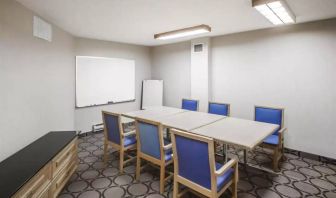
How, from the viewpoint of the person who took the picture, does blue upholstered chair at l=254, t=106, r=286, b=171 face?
facing the viewer and to the left of the viewer

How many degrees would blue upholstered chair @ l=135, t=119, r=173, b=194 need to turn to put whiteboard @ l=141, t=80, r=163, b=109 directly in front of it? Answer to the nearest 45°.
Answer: approximately 45° to its left

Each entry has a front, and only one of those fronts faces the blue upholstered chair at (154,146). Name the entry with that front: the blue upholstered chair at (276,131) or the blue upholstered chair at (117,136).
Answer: the blue upholstered chair at (276,131)

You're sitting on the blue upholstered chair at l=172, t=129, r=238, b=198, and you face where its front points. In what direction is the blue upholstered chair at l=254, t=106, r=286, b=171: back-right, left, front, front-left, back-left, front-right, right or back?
front

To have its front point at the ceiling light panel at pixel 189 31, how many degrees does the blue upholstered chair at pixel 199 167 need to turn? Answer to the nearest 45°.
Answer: approximately 45° to its left

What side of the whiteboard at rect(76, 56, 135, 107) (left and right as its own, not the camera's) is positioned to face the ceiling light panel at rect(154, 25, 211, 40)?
front

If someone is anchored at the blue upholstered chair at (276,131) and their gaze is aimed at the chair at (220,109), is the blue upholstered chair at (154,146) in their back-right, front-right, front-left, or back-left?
front-left

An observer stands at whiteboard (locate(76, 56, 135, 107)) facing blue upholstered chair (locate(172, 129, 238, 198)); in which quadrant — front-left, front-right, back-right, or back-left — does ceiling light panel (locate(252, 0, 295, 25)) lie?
front-left

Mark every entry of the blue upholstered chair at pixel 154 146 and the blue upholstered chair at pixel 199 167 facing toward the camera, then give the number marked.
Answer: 0

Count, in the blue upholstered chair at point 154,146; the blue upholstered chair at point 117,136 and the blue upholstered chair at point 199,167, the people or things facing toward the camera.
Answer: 0

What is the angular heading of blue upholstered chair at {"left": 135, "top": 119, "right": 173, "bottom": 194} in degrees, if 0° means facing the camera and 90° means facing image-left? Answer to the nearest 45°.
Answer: approximately 225°

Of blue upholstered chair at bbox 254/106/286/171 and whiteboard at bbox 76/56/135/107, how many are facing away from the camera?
0

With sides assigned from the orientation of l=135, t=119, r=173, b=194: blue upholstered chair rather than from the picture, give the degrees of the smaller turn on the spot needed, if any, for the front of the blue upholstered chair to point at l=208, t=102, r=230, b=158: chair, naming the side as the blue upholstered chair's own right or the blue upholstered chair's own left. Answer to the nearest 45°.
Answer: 0° — it already faces it

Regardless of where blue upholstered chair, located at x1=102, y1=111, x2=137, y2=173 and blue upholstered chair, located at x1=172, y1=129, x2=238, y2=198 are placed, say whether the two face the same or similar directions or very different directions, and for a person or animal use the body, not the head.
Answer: same or similar directions

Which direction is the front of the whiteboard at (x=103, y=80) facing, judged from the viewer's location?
facing the viewer and to the right of the viewer

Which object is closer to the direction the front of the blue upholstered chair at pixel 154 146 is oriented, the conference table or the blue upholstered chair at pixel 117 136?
the conference table

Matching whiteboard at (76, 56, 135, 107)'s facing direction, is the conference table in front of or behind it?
in front

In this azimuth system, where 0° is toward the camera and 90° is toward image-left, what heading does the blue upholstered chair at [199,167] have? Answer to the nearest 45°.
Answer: approximately 225°
